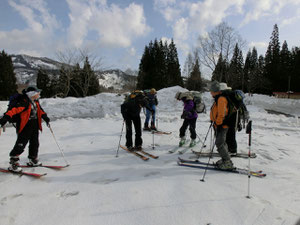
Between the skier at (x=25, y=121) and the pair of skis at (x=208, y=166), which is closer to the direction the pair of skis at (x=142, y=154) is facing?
the pair of skis

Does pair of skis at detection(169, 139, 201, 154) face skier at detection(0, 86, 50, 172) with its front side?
yes

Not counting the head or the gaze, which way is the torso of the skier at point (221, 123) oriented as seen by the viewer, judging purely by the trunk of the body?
to the viewer's left

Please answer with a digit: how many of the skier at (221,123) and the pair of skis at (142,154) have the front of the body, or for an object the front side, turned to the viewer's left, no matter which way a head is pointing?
1
